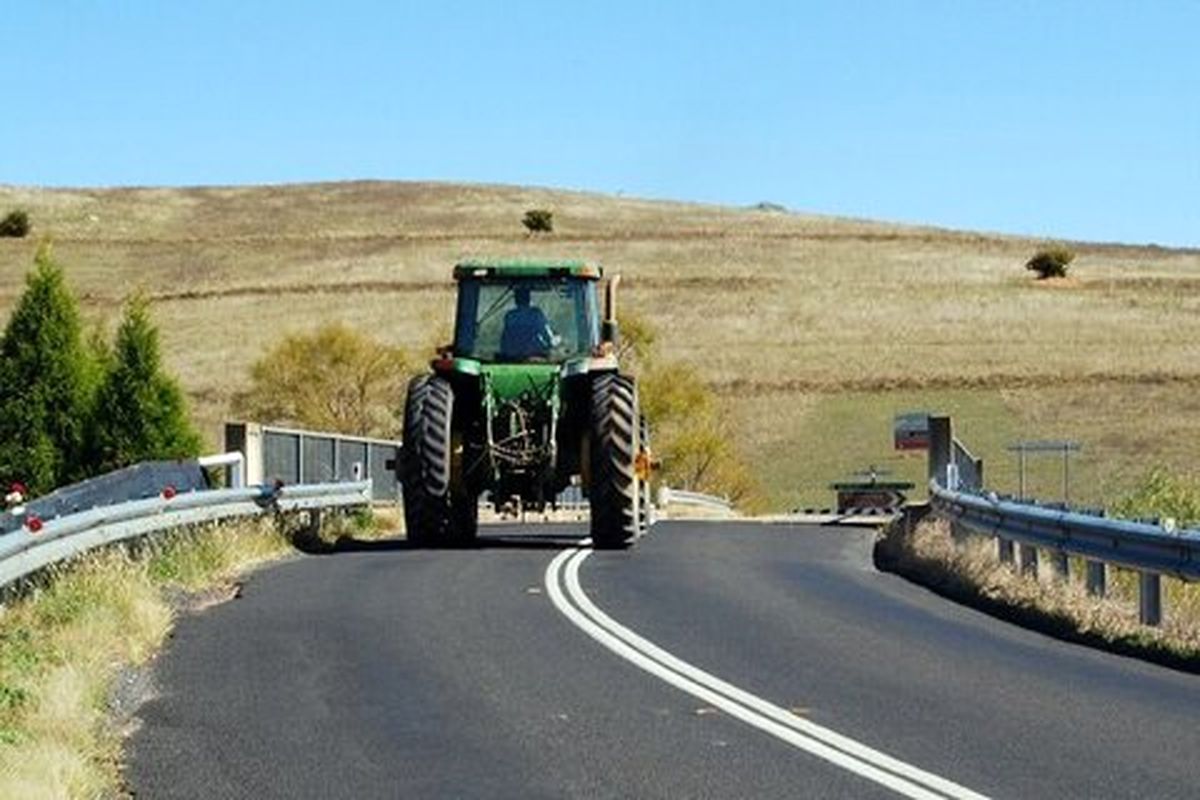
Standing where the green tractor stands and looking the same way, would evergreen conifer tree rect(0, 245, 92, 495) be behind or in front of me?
in front

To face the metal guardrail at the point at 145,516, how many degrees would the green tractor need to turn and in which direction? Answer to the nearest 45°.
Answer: approximately 135° to its left

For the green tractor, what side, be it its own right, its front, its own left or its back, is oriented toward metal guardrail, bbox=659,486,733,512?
front

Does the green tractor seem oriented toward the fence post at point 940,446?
no

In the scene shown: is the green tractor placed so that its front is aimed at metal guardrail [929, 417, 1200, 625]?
no

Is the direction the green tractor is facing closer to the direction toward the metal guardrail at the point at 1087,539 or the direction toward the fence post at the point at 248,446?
the fence post

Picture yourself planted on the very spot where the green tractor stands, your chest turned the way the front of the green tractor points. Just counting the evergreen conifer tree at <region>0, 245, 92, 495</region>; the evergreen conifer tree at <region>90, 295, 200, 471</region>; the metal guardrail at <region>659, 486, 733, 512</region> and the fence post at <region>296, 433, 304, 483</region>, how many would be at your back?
0

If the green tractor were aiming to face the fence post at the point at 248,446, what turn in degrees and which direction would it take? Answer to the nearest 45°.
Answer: approximately 90° to its left

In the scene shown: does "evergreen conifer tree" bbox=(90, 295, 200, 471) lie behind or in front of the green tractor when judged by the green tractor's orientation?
in front

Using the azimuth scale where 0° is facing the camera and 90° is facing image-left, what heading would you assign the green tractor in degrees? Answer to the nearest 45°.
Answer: approximately 180°
